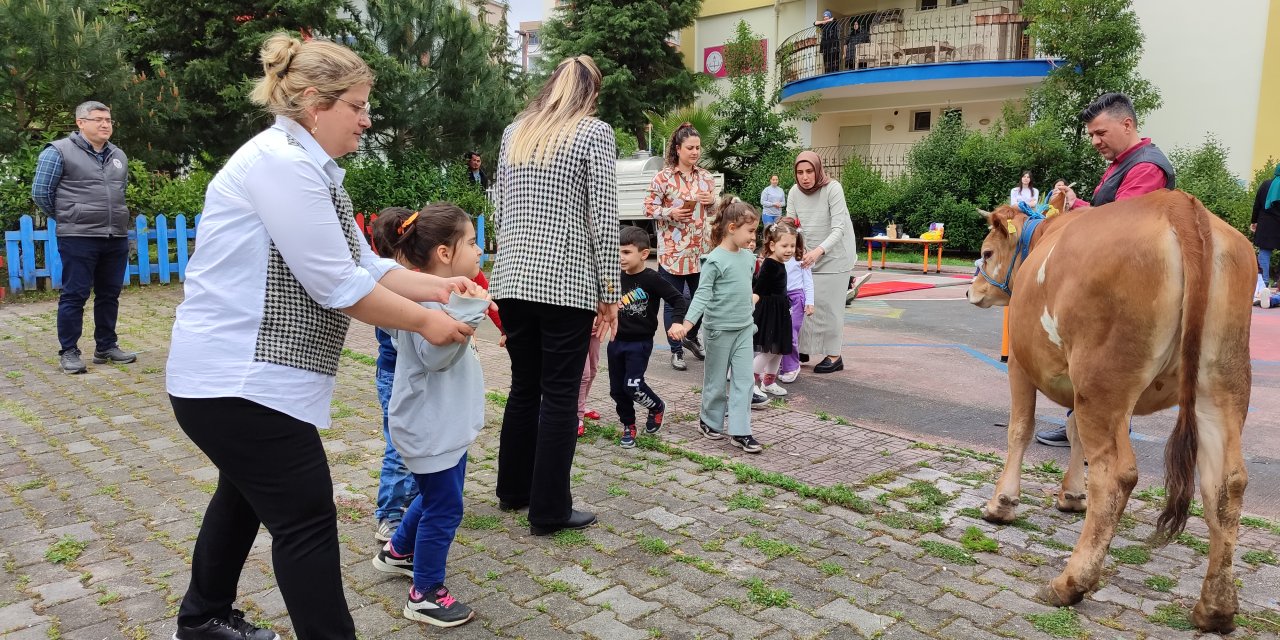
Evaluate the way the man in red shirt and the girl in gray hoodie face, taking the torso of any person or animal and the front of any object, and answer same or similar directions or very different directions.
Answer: very different directions

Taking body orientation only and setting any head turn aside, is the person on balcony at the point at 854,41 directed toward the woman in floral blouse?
yes

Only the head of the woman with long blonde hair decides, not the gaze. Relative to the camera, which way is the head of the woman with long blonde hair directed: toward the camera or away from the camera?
away from the camera

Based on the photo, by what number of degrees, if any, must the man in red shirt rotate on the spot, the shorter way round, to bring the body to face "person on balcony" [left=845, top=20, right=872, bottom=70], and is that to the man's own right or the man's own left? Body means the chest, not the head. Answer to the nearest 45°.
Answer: approximately 135° to the man's own right

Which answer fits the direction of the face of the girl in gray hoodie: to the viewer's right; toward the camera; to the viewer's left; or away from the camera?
to the viewer's right

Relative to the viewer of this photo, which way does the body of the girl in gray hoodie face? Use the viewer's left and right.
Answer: facing to the right of the viewer

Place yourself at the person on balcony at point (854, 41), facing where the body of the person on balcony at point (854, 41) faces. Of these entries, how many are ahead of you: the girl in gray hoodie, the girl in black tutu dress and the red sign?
2

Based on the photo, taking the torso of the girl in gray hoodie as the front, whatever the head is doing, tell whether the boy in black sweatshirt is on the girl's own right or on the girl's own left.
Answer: on the girl's own left

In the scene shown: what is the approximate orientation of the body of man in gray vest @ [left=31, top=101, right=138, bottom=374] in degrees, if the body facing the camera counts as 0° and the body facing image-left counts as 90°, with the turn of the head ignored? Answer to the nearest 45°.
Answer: approximately 315°

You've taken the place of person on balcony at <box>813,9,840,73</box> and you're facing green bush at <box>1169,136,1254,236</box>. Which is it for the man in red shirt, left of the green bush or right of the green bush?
right

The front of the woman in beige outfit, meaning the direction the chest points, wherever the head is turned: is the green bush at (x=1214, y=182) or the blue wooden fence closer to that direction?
the blue wooden fence

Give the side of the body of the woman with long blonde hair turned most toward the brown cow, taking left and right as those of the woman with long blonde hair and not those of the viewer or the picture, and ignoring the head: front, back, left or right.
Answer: right

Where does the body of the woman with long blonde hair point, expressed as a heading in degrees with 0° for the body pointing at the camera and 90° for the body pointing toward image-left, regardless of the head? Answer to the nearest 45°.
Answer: approximately 225°

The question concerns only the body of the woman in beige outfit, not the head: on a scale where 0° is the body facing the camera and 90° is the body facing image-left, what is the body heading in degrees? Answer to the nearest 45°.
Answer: approximately 45°

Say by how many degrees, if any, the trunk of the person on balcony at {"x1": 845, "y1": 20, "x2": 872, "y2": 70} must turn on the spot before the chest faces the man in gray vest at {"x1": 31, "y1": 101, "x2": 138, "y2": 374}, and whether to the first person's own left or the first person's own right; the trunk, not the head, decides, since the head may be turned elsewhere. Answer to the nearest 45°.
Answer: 0° — they already face them

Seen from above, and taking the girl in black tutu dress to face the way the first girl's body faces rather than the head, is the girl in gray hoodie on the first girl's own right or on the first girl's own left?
on the first girl's own right
